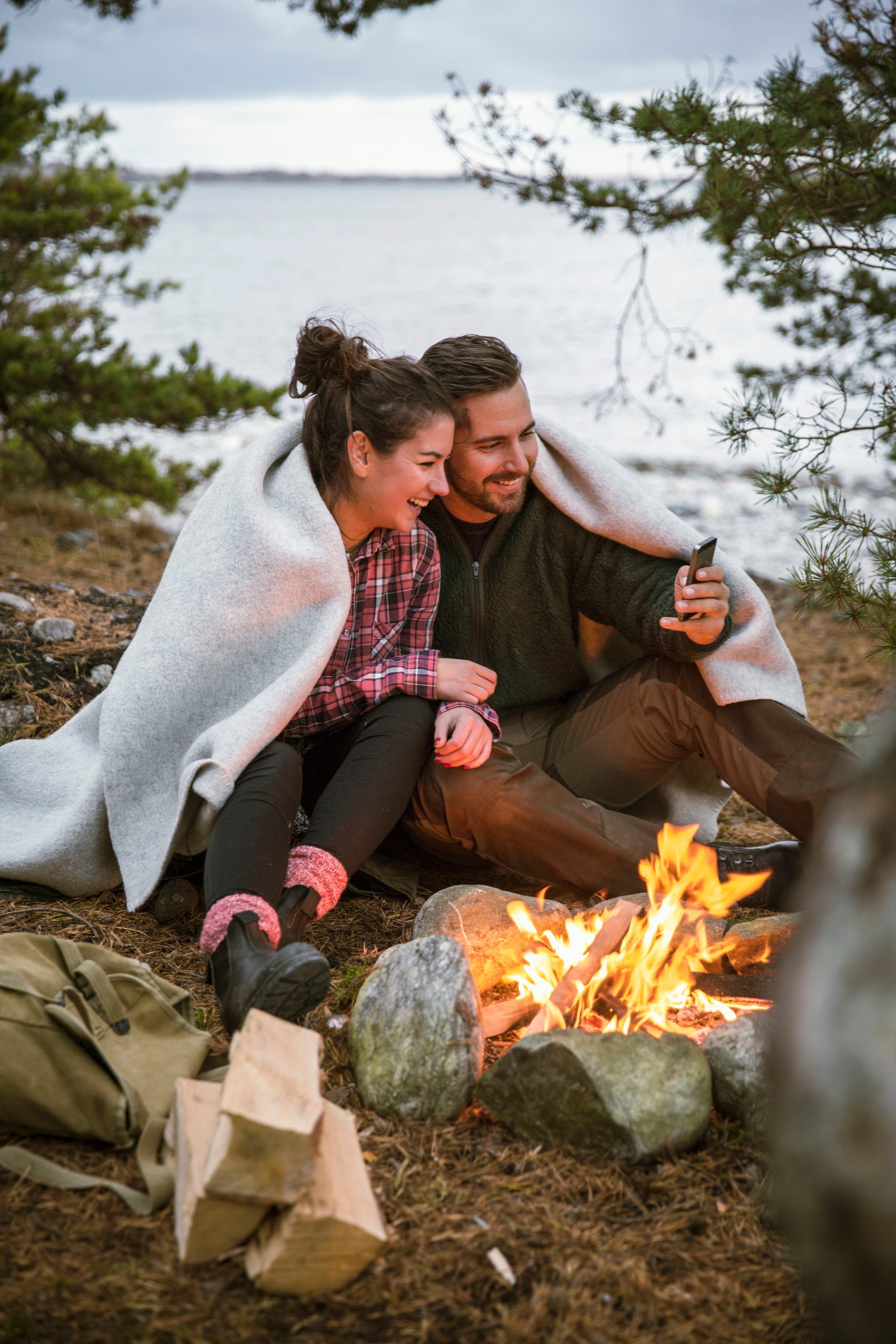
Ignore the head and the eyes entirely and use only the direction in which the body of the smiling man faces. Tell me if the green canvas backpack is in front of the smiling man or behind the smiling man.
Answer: in front

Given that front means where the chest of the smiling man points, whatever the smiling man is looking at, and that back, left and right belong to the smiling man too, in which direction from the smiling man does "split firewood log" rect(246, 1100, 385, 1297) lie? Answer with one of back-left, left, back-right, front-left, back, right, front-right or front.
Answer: front

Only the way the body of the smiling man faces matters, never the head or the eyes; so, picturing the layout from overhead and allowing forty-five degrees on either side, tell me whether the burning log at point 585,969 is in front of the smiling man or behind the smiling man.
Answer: in front

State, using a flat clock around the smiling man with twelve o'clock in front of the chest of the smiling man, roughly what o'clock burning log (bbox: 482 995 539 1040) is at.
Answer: The burning log is roughly at 12 o'clock from the smiling man.

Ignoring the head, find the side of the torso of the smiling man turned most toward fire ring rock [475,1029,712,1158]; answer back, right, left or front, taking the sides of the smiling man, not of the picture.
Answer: front

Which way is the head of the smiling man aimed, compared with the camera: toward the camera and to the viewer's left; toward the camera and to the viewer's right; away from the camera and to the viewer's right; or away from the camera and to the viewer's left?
toward the camera and to the viewer's right

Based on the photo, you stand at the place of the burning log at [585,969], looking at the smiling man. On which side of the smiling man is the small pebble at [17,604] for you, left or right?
left

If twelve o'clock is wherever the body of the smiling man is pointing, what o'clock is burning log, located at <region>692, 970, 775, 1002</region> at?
The burning log is roughly at 11 o'clock from the smiling man.

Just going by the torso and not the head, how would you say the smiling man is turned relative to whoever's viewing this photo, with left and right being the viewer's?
facing the viewer

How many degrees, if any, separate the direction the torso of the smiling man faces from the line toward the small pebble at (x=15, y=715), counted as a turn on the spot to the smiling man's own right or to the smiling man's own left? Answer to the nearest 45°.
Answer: approximately 90° to the smiling man's own right

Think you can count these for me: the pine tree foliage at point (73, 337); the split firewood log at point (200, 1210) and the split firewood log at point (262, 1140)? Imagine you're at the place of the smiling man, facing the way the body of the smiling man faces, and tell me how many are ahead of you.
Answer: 2
